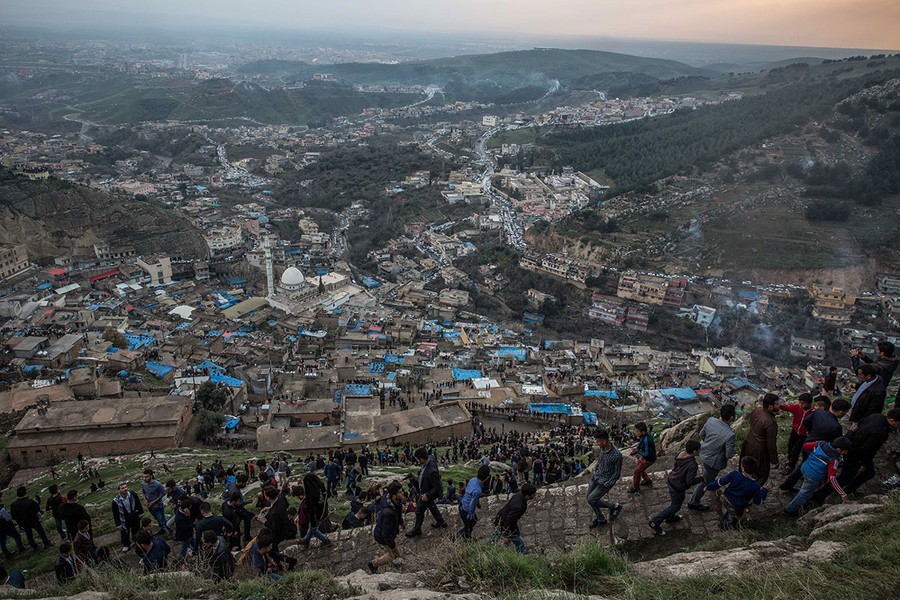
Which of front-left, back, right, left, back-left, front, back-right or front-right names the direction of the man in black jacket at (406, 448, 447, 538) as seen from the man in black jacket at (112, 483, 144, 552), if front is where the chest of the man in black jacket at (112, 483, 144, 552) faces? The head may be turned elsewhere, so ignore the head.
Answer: front-left

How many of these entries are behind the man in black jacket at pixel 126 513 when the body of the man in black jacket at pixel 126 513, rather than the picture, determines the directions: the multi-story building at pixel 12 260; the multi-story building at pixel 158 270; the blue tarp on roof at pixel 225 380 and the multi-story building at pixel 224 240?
4

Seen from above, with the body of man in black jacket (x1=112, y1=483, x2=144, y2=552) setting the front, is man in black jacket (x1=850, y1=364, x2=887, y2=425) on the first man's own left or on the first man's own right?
on the first man's own left

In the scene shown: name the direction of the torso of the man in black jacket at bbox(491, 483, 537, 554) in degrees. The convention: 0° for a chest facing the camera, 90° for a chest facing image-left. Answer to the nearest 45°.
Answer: approximately 270°

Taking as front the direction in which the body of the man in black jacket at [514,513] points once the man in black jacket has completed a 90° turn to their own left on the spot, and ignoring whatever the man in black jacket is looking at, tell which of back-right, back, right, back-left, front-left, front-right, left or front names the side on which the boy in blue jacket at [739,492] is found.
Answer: right

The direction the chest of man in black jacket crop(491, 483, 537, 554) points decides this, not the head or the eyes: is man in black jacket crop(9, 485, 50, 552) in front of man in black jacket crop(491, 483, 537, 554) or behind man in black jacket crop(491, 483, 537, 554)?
behind

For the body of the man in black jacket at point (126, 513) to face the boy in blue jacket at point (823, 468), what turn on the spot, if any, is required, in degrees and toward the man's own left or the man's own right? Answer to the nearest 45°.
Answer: approximately 45° to the man's own left

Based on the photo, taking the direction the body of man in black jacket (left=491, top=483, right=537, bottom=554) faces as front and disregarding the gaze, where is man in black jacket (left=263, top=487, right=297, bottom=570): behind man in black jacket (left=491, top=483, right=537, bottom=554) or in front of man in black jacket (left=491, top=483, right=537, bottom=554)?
behind

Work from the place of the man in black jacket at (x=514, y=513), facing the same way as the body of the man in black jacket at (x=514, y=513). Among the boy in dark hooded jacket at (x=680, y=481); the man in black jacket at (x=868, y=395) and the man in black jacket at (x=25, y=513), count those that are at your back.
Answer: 1

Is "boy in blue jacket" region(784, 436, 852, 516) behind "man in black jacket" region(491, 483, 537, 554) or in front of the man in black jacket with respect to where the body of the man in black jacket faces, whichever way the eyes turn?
in front

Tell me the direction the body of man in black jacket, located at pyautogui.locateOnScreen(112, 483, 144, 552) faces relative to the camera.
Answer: toward the camera

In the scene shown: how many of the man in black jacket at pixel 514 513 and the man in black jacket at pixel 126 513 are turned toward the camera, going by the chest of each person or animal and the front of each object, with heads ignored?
1

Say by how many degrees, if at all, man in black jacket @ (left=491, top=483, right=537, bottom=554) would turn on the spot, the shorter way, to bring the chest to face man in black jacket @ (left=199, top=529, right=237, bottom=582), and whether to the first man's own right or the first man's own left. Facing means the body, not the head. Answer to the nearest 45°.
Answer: approximately 180°
